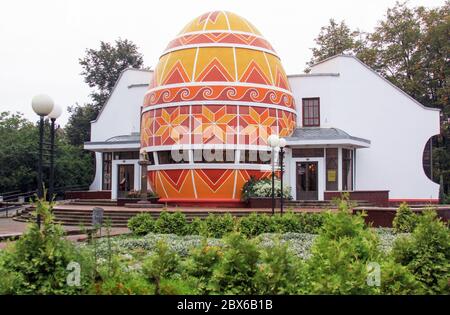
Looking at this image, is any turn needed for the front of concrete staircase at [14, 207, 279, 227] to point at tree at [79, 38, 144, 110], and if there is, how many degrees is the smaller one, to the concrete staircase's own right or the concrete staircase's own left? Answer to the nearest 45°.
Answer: approximately 180°

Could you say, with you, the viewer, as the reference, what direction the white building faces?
facing the viewer

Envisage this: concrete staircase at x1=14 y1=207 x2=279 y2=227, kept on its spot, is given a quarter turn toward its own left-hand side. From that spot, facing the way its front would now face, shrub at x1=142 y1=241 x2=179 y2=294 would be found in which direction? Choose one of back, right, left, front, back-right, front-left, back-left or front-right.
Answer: right

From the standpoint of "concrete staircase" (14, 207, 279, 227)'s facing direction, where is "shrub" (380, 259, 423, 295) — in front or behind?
in front

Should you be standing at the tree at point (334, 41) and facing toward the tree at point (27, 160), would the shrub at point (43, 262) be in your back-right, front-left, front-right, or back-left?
front-left

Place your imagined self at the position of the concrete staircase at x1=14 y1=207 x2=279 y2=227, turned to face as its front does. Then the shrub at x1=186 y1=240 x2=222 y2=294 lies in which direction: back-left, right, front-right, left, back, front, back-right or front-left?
front

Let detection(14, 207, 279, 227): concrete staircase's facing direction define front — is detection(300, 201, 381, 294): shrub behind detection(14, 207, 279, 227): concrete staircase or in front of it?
in front

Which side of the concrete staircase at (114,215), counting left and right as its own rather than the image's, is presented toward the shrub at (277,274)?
front

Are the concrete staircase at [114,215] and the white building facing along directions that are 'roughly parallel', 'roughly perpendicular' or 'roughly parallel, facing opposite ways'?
roughly parallel

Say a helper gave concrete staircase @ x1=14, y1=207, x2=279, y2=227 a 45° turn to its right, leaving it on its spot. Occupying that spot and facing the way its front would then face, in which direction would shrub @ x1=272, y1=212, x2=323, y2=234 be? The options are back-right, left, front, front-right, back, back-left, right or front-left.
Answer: left

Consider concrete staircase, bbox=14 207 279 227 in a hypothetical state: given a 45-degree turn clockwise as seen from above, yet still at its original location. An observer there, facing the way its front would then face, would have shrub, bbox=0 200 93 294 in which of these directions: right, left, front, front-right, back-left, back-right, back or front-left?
front-left

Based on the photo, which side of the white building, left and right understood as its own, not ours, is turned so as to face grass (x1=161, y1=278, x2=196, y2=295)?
front

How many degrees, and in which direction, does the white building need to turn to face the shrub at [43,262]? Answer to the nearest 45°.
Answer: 0° — it already faces it

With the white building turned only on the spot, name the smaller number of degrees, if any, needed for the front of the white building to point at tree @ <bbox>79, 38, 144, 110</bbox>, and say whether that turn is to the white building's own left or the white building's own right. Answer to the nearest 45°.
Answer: approximately 135° to the white building's own right

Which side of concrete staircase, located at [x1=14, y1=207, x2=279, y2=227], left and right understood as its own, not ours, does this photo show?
front

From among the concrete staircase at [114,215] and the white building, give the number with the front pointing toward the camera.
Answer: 2

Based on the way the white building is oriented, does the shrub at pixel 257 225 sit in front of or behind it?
in front
